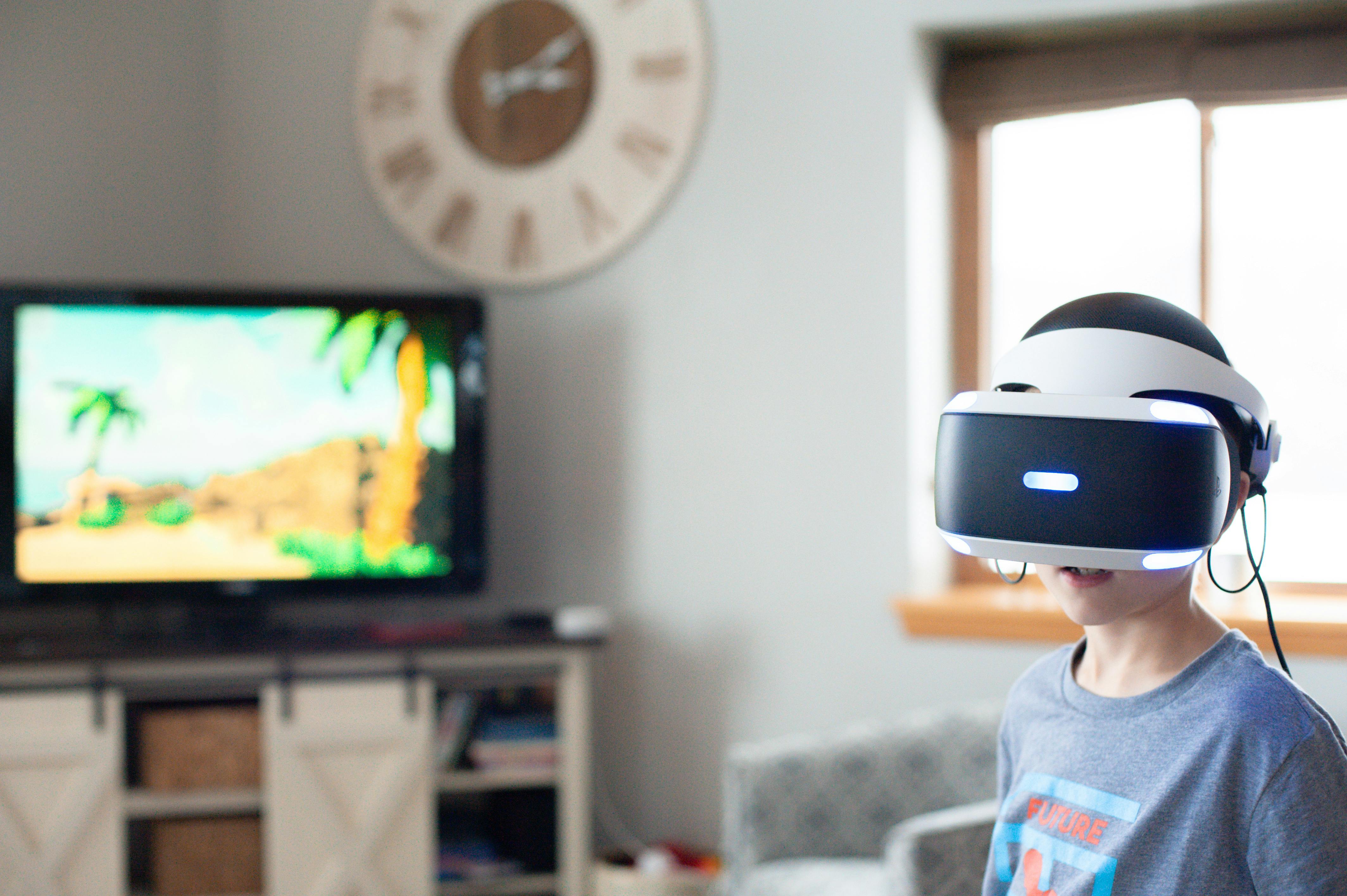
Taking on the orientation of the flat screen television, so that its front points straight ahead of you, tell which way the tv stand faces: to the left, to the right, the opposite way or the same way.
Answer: the same way

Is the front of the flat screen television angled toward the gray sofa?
no

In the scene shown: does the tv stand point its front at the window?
no

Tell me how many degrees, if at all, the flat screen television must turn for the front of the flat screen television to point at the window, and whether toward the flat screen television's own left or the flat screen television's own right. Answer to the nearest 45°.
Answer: approximately 90° to the flat screen television's own left

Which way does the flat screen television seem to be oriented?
toward the camera

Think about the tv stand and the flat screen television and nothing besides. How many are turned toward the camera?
2

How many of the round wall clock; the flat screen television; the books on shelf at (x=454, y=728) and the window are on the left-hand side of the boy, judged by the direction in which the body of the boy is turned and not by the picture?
0

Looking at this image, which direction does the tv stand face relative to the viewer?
toward the camera

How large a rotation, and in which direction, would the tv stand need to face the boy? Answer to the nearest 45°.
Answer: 0° — it already faces them

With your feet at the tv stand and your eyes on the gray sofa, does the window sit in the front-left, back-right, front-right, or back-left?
front-left

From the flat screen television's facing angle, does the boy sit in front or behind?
in front

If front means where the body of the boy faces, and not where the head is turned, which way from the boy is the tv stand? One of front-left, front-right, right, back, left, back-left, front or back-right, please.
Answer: right

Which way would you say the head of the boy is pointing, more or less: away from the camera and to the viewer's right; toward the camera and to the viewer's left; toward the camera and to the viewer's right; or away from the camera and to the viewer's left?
toward the camera and to the viewer's left
